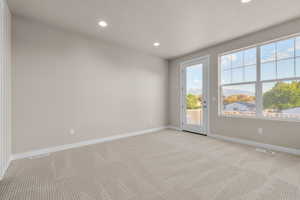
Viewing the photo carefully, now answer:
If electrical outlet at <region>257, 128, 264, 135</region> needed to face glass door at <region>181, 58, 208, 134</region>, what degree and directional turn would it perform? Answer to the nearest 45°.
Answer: approximately 90° to its right

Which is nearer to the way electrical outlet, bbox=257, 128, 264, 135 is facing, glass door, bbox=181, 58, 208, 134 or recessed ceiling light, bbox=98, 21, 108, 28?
the recessed ceiling light

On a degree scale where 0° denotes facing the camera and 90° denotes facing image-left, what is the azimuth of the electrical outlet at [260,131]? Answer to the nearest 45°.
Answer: approximately 0°
